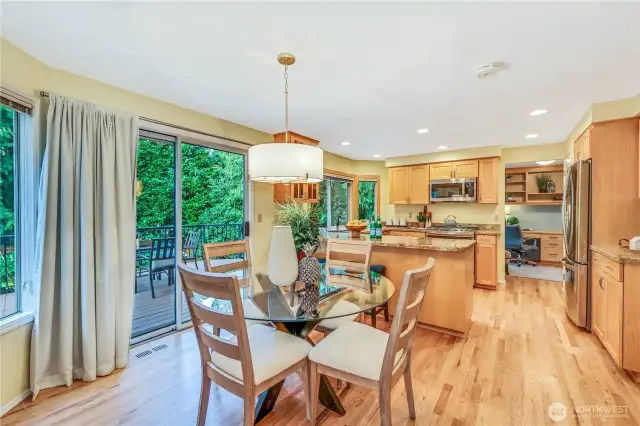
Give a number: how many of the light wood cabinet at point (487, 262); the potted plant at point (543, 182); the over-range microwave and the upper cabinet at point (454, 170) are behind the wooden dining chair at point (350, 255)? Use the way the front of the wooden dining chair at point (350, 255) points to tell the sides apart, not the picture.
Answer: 4

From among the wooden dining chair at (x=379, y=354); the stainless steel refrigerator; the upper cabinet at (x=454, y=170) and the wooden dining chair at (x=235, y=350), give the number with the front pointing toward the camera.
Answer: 1

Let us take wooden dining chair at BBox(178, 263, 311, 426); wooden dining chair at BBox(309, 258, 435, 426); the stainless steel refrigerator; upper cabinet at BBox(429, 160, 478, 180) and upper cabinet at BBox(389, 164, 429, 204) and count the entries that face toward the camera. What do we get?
2

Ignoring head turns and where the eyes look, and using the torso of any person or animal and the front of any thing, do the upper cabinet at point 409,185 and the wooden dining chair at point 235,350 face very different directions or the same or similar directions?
very different directions

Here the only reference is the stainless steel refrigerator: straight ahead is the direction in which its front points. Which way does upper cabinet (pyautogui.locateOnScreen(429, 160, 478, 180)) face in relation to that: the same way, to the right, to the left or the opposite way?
to the left

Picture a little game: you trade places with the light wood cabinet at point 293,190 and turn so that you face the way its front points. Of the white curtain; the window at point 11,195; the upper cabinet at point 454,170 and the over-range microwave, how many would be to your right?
2

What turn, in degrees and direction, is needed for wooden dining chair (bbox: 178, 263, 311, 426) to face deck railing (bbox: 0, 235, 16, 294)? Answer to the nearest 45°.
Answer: approximately 90° to its left

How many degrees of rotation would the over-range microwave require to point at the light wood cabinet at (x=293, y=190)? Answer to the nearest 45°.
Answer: approximately 45° to its right

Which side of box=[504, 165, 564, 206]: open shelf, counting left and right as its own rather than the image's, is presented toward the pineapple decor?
front

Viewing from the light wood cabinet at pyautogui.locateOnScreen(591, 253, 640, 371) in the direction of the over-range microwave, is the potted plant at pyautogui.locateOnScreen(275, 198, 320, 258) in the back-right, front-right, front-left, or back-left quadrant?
front-left

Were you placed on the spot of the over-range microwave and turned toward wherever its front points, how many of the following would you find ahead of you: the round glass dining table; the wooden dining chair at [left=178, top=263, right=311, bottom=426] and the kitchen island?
3

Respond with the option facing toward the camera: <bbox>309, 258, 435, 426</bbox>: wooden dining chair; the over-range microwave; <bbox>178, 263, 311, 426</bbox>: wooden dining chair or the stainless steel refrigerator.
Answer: the over-range microwave

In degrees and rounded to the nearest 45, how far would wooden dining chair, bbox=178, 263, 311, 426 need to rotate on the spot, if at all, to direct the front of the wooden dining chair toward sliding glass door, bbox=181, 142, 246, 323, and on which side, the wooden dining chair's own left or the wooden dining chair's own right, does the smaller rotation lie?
approximately 45° to the wooden dining chair's own left

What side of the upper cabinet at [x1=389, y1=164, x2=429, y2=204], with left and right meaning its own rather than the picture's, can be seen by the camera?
front

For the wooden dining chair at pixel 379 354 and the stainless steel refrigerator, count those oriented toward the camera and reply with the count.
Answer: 0

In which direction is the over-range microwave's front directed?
toward the camera
